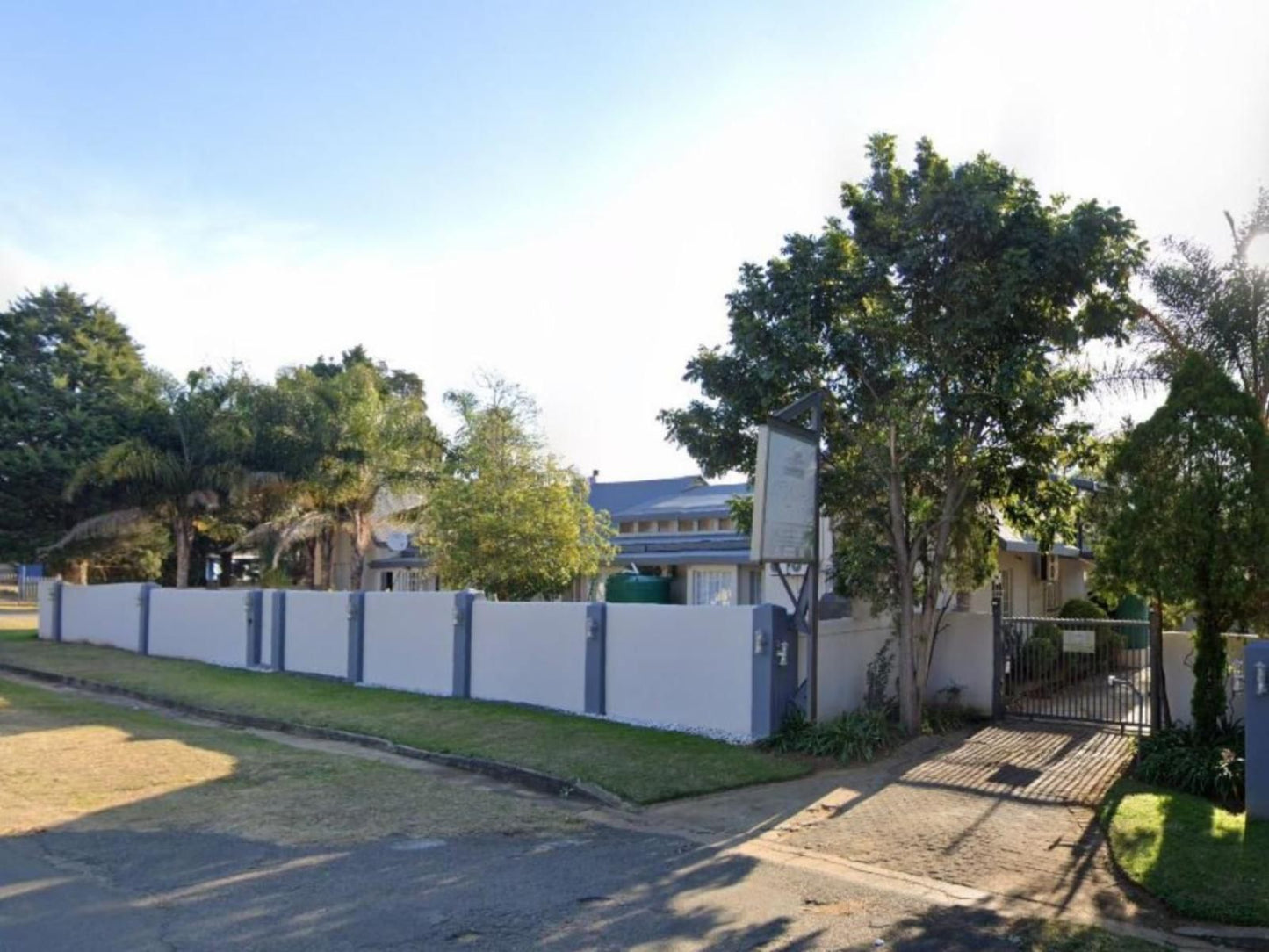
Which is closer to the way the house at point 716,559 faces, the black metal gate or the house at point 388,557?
the black metal gate

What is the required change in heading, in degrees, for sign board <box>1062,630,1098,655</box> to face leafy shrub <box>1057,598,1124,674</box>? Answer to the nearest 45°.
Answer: approximately 180°

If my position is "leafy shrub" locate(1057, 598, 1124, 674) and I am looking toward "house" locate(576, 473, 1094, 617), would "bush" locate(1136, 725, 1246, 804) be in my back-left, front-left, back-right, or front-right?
back-left

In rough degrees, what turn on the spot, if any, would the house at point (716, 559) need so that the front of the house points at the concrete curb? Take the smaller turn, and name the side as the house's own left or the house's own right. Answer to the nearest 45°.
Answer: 0° — it already faces it

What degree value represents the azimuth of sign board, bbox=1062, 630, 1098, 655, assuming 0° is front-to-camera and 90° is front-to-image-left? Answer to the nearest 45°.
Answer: approximately 0°

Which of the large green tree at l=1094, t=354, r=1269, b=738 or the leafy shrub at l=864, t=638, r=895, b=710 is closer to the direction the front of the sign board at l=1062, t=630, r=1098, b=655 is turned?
the large green tree

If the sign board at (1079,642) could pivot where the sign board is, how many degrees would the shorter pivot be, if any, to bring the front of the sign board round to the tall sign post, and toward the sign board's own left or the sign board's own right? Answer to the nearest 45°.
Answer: approximately 45° to the sign board's own right

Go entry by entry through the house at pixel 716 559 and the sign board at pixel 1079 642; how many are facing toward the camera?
2

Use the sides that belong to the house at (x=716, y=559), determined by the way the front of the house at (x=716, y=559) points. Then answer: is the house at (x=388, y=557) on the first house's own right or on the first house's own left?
on the first house's own right
